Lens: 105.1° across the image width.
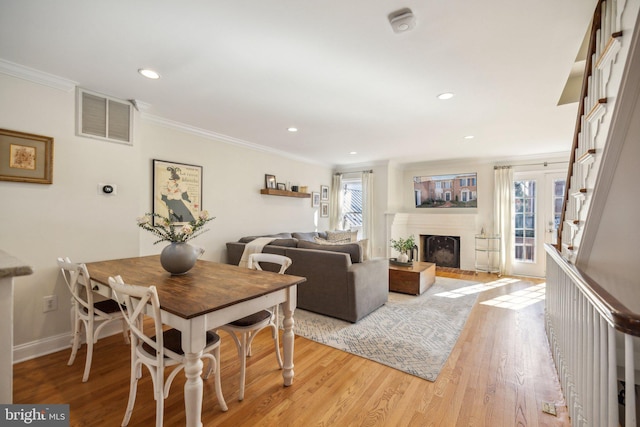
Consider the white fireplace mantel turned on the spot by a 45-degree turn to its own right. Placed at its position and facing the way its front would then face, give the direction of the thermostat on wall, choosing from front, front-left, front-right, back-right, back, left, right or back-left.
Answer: front

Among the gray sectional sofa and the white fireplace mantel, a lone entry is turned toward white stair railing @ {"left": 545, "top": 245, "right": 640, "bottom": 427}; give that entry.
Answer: the white fireplace mantel

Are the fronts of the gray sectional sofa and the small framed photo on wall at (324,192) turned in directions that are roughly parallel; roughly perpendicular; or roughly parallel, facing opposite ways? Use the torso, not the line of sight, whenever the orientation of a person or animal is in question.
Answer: roughly perpendicular

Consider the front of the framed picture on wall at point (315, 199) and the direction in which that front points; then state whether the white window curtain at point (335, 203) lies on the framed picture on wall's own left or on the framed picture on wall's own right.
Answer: on the framed picture on wall's own left

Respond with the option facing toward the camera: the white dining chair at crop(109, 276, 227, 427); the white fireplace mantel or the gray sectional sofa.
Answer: the white fireplace mantel

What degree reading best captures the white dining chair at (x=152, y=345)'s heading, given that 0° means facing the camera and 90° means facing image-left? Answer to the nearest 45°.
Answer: approximately 225°

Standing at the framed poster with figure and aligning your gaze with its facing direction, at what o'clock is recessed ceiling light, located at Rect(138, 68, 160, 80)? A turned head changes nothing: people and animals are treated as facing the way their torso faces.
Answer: The recessed ceiling light is roughly at 2 o'clock from the framed poster with figure.

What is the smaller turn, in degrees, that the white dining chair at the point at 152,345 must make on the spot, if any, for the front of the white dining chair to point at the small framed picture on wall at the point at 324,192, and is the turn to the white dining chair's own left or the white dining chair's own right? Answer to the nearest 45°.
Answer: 0° — it already faces it

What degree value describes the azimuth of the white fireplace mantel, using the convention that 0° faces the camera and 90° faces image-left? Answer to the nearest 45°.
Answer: approximately 0°

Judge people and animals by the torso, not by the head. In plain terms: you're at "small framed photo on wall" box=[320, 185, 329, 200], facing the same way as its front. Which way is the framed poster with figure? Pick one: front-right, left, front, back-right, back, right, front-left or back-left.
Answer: right

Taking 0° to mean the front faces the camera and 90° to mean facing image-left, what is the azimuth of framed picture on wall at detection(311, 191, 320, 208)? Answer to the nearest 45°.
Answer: approximately 315°

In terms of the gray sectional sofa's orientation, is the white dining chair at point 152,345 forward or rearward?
rearward
